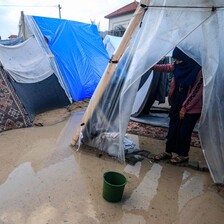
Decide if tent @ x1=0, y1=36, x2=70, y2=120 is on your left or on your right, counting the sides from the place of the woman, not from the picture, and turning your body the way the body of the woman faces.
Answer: on your right

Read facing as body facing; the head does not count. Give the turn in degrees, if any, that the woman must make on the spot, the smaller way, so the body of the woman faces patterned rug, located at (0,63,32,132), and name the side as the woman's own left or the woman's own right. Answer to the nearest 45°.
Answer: approximately 45° to the woman's own right

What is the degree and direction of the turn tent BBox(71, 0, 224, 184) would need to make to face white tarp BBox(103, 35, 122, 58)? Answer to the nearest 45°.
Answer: approximately 180°

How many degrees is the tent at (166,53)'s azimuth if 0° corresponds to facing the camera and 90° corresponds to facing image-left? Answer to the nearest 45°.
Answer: approximately 0°

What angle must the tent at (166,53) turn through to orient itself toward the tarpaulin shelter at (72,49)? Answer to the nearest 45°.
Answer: approximately 135° to its right

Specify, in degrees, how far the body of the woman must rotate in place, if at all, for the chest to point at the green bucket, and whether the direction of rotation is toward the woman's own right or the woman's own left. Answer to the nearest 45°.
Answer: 0° — they already face it

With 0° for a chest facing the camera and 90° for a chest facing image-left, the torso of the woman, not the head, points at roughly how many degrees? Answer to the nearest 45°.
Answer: approximately 45°

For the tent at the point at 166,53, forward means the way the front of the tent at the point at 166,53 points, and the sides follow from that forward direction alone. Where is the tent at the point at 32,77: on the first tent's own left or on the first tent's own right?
on the first tent's own right
